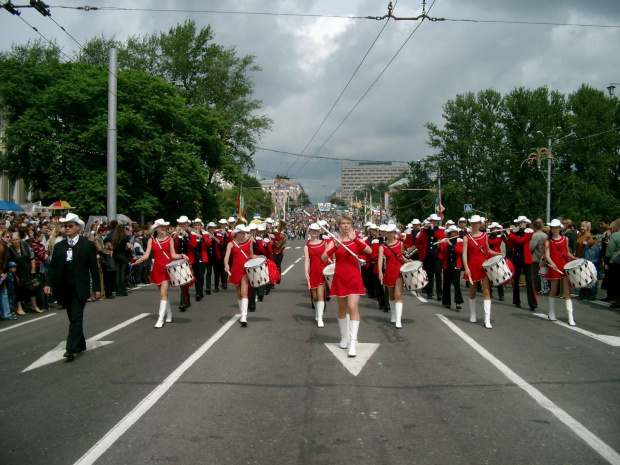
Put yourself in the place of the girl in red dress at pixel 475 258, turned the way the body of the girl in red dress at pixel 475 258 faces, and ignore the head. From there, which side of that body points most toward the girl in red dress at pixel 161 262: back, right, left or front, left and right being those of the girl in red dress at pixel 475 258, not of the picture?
right

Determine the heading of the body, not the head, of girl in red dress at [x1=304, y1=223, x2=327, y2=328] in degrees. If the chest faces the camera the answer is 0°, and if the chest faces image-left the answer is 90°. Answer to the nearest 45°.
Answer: approximately 0°

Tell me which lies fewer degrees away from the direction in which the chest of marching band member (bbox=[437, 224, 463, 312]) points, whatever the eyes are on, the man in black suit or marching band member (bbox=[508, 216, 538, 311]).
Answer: the man in black suit

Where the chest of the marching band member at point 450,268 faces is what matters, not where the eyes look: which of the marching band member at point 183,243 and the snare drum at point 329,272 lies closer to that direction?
the snare drum

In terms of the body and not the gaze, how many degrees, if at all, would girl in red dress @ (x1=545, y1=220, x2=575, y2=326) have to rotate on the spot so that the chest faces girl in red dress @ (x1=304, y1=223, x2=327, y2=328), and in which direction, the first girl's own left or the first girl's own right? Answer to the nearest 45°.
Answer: approximately 45° to the first girl's own right

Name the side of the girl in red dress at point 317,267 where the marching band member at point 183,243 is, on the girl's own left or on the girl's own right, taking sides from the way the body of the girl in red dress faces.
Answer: on the girl's own right

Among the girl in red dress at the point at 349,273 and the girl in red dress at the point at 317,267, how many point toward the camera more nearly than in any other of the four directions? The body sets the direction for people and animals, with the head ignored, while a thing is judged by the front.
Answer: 2

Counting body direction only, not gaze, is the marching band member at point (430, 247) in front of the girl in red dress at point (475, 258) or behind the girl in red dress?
behind

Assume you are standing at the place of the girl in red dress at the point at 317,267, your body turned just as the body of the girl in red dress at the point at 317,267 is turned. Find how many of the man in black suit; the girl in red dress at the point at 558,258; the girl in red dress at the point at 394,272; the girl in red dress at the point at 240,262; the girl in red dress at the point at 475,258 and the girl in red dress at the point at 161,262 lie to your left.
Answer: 3

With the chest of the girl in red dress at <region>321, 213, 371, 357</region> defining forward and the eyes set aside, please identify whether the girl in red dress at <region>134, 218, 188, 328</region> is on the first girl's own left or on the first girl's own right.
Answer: on the first girl's own right
